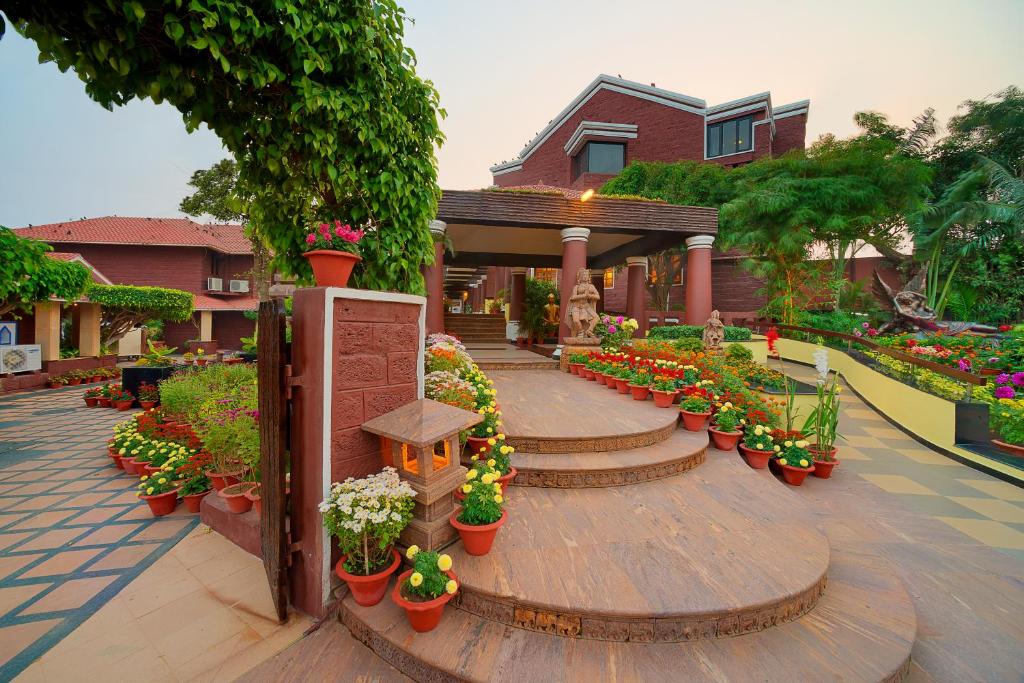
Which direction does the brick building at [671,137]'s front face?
toward the camera

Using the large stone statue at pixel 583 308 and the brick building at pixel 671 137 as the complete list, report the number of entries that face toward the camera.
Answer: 2

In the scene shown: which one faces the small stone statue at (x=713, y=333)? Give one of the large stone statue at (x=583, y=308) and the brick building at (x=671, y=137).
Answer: the brick building

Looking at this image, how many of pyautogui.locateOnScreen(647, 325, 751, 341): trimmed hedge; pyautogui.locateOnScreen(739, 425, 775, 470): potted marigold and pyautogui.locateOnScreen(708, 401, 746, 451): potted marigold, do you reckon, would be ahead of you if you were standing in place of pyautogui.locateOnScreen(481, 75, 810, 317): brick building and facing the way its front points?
3

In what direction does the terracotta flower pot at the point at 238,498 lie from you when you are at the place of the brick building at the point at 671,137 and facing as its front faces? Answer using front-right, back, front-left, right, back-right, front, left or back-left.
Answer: front

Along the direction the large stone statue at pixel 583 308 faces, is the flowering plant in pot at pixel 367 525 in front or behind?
in front

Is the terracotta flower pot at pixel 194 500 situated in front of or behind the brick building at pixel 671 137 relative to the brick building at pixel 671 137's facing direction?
in front

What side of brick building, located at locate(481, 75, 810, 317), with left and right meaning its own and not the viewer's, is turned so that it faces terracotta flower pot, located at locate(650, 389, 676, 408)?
front

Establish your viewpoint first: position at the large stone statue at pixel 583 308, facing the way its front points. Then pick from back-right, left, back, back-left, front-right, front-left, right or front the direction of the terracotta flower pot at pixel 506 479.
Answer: front

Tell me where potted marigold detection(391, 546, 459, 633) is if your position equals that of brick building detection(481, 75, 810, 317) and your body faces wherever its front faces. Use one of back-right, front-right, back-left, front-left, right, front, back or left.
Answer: front

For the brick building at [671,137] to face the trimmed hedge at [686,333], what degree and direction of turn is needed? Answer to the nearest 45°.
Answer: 0° — it already faces it

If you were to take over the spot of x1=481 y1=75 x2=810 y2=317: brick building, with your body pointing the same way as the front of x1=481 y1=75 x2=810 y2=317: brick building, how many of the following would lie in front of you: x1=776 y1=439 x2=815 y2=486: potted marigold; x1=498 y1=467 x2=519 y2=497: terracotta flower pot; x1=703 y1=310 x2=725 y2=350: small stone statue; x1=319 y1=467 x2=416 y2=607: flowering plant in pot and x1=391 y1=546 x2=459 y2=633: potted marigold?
5

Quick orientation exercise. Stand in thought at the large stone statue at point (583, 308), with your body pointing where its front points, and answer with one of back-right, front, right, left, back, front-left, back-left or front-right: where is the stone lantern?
front

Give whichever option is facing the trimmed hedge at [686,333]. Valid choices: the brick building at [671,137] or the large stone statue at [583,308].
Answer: the brick building
